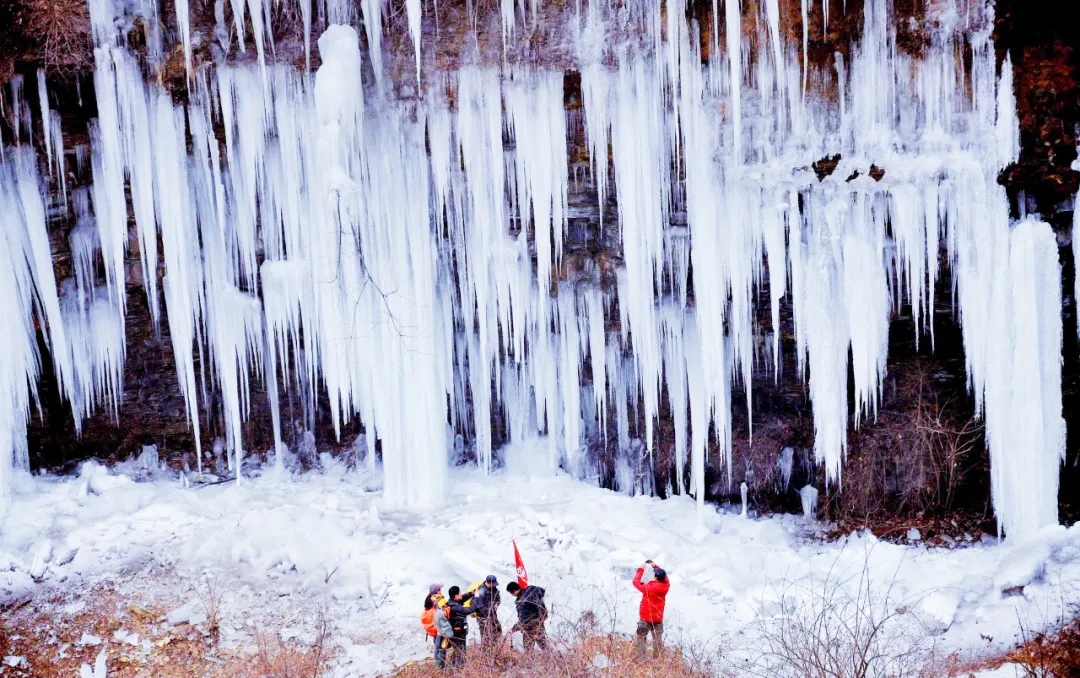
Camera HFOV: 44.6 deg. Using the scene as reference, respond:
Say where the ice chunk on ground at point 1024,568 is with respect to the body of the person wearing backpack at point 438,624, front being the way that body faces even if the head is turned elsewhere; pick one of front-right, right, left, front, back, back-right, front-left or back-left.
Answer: front

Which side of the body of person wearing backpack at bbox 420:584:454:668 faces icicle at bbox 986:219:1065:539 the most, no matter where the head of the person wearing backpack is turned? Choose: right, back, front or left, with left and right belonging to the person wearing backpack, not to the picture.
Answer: front

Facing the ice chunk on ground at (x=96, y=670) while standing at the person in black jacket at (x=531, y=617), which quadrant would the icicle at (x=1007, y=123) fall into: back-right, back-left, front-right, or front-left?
back-right

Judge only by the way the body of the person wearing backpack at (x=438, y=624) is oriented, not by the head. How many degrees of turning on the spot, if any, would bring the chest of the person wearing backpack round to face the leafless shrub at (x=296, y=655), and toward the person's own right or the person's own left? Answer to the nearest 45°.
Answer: approximately 135° to the person's own left

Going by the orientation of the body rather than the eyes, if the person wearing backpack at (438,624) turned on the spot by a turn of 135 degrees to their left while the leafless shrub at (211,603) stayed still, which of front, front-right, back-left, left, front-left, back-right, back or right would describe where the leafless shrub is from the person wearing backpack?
front
